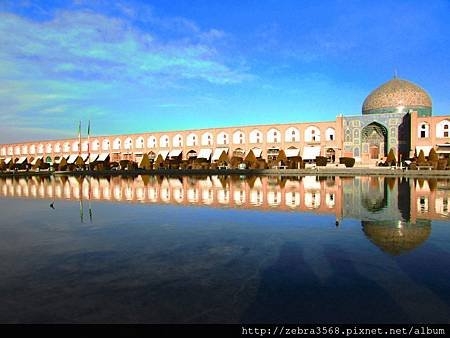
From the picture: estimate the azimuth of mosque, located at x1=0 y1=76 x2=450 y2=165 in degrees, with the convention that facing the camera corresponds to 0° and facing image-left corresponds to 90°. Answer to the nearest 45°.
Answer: approximately 45°
